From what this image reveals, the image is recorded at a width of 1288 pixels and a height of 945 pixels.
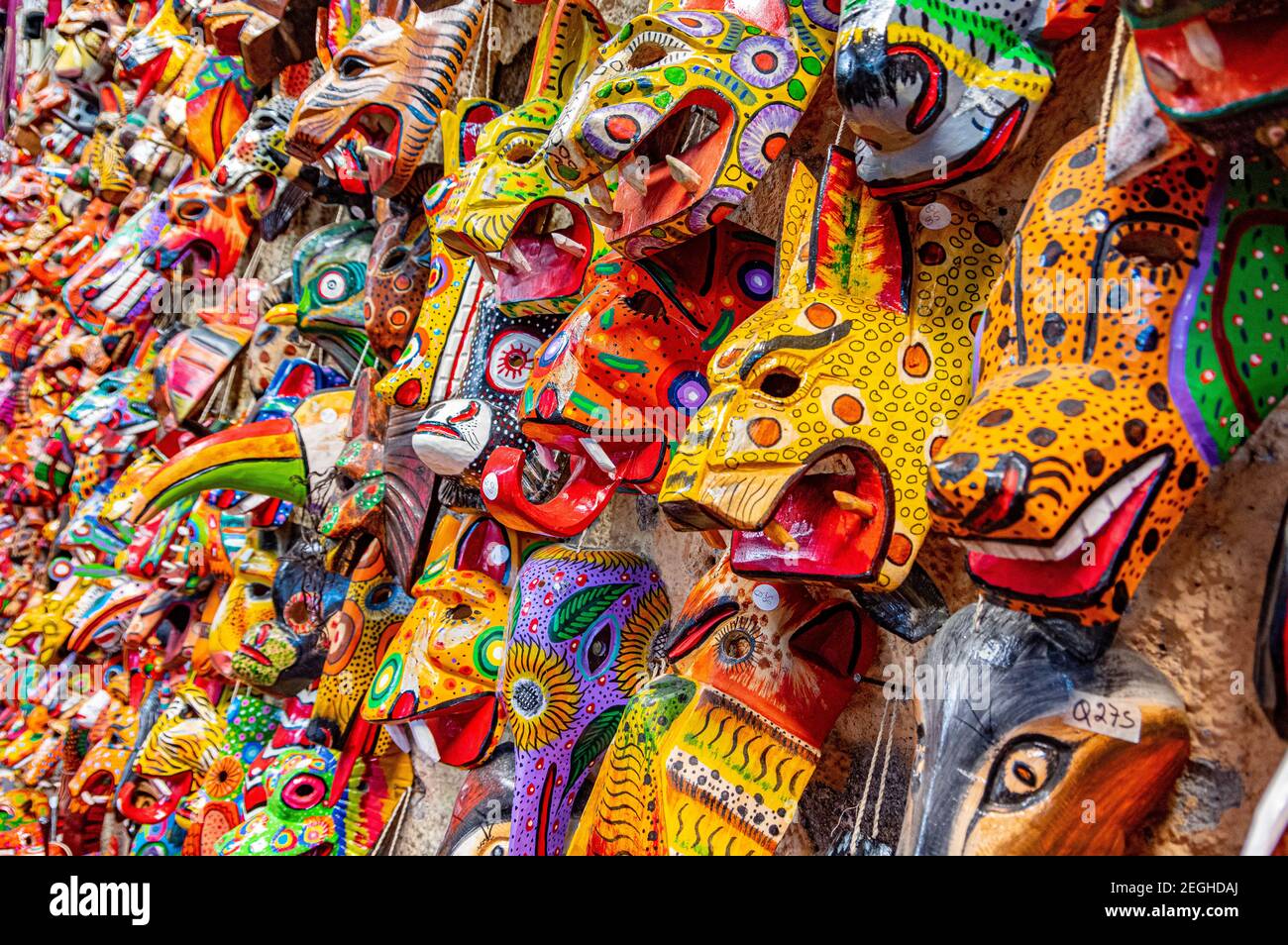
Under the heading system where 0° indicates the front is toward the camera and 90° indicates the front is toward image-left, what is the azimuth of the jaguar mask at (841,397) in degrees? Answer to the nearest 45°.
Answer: approximately 45°

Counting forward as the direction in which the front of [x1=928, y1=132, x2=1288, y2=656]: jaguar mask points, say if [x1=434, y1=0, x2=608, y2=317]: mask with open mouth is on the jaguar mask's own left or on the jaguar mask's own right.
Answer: on the jaguar mask's own right

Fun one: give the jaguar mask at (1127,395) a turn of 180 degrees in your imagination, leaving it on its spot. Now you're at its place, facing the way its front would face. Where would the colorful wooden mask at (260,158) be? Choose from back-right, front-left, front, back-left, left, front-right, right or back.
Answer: left

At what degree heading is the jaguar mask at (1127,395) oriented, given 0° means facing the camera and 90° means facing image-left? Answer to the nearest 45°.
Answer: approximately 45°

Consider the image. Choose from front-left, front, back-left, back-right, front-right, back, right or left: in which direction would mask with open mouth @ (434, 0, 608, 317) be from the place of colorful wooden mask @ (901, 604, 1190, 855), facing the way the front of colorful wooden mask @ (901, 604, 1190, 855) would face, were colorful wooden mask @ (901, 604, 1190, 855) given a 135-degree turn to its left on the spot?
back-left

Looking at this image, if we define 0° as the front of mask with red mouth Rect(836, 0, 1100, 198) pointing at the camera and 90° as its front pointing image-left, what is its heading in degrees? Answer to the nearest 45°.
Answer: approximately 45°

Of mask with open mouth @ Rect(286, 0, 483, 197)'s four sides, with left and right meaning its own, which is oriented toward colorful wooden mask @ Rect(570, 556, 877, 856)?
left
